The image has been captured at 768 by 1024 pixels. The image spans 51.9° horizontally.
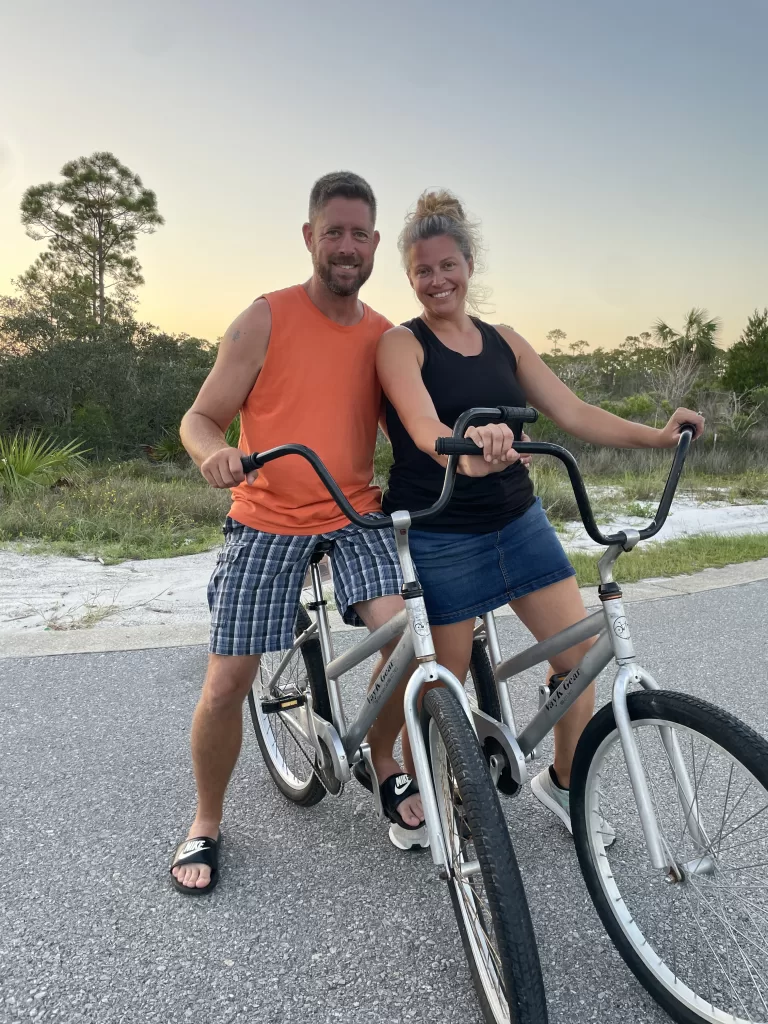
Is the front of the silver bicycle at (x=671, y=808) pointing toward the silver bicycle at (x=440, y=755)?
no

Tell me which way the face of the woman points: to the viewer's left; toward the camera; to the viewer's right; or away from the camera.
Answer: toward the camera

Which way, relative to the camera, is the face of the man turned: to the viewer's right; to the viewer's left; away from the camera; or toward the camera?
toward the camera

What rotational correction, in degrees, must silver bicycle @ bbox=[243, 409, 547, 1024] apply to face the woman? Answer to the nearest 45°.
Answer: approximately 135° to its left

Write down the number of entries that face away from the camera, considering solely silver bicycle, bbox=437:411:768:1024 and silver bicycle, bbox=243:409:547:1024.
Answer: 0

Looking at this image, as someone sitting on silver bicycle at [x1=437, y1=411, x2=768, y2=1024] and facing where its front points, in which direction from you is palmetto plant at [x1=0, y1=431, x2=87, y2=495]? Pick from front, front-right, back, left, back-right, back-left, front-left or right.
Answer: back

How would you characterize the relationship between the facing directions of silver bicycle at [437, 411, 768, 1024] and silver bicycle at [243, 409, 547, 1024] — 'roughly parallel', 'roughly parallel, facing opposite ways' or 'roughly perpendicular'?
roughly parallel

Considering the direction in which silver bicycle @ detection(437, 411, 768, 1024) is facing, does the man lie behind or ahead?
behind

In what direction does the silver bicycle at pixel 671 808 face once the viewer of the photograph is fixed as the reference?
facing the viewer and to the right of the viewer
